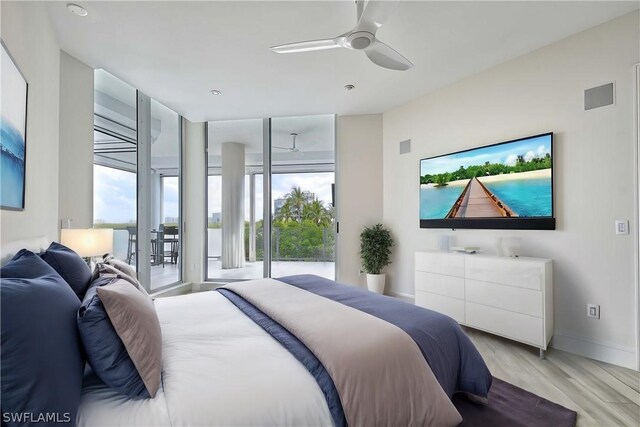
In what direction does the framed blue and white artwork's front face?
to the viewer's right

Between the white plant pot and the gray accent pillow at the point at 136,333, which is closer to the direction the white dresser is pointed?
the gray accent pillow

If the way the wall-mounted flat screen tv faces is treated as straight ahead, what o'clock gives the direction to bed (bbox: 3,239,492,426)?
The bed is roughly at 11 o'clock from the wall-mounted flat screen tv.

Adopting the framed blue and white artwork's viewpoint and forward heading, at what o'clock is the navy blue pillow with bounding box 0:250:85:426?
The navy blue pillow is roughly at 3 o'clock from the framed blue and white artwork.

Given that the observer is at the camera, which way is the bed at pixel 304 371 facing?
facing away from the viewer and to the right of the viewer

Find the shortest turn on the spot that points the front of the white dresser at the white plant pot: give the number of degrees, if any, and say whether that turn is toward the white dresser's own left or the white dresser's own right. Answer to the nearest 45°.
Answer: approximately 90° to the white dresser's own right

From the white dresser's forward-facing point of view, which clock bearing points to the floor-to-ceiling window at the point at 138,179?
The floor-to-ceiling window is roughly at 1 o'clock from the white dresser.

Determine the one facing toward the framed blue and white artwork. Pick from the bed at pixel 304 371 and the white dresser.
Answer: the white dresser
